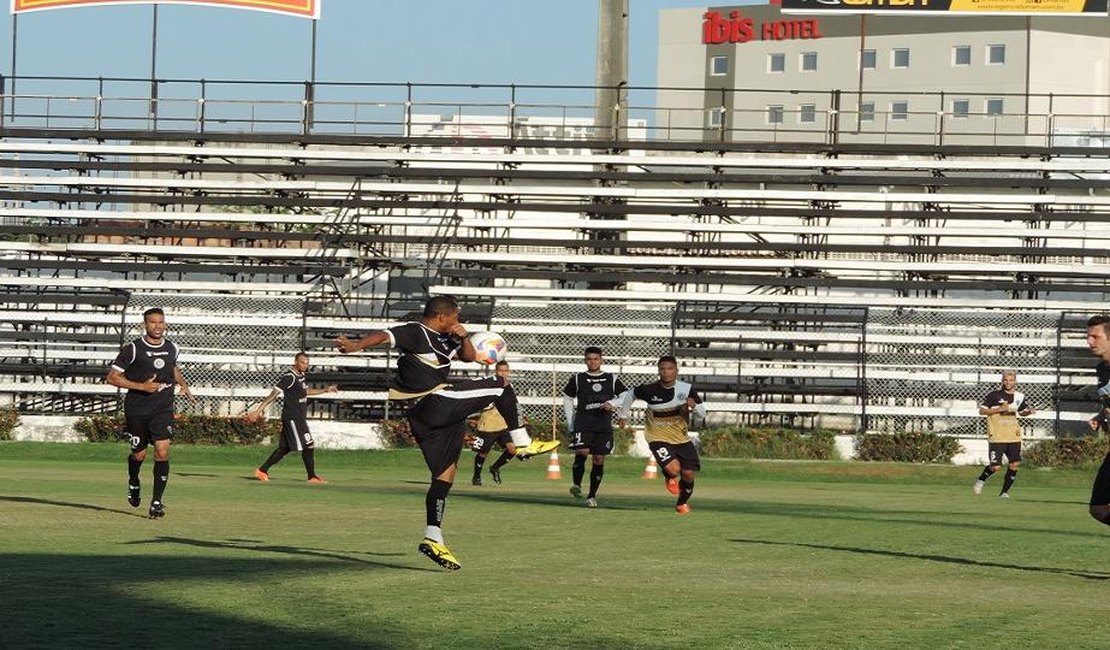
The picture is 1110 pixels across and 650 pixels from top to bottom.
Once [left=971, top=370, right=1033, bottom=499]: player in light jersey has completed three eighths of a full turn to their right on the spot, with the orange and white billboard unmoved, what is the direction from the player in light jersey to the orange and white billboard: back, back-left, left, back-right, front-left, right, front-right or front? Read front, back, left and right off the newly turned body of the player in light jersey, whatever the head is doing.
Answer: front

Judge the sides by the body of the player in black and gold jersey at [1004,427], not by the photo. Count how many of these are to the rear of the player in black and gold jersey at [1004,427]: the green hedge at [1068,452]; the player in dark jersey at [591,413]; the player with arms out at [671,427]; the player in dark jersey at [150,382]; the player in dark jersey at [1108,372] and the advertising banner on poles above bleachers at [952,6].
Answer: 2

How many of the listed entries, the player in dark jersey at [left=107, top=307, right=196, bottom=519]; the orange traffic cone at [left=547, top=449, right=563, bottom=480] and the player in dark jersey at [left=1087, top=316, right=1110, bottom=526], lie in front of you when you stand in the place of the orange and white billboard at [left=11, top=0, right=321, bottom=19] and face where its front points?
3

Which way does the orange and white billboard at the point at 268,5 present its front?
toward the camera

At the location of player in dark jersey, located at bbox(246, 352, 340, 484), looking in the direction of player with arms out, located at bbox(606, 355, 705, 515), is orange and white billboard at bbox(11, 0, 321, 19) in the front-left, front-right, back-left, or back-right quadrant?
back-left

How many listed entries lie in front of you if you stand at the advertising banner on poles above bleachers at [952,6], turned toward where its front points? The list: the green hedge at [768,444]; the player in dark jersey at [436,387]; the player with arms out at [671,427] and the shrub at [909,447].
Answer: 4

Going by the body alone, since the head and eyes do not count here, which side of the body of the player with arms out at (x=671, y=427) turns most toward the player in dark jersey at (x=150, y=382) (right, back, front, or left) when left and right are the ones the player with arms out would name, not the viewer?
right

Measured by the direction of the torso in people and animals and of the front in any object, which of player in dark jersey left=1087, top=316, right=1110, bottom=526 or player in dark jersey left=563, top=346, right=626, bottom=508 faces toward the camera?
player in dark jersey left=563, top=346, right=626, bottom=508

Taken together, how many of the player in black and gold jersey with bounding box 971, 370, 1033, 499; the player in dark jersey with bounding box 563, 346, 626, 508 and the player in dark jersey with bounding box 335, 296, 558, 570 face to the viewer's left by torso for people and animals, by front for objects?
0

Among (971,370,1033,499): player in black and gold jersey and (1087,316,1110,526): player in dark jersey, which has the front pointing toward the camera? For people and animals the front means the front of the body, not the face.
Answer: (971,370,1033,499): player in black and gold jersey

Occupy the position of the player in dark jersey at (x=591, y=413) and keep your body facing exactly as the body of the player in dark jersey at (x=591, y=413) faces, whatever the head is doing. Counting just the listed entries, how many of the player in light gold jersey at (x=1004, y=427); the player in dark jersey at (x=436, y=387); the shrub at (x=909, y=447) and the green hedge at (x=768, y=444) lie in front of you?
1

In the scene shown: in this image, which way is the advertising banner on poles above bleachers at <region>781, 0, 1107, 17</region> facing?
toward the camera

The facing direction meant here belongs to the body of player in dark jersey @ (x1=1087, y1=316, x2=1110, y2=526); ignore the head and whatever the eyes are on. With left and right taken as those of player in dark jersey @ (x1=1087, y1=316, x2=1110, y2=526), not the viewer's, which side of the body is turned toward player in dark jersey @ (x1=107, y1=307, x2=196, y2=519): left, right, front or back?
front

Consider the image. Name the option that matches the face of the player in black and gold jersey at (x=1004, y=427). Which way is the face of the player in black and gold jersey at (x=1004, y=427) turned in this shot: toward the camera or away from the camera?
toward the camera

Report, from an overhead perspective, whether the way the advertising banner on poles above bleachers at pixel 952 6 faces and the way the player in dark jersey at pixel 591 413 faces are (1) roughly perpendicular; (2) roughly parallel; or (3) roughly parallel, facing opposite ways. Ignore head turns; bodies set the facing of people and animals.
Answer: roughly parallel

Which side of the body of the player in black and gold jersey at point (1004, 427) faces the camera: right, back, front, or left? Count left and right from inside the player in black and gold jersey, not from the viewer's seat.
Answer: front
